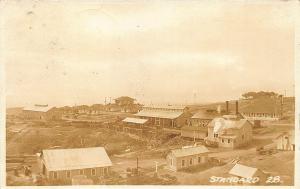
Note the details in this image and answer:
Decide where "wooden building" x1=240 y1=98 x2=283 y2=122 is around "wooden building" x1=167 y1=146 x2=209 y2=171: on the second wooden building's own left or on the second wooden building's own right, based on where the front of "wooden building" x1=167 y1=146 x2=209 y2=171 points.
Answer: on the second wooden building's own left

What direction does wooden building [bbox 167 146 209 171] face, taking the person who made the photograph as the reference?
facing the viewer and to the right of the viewer
